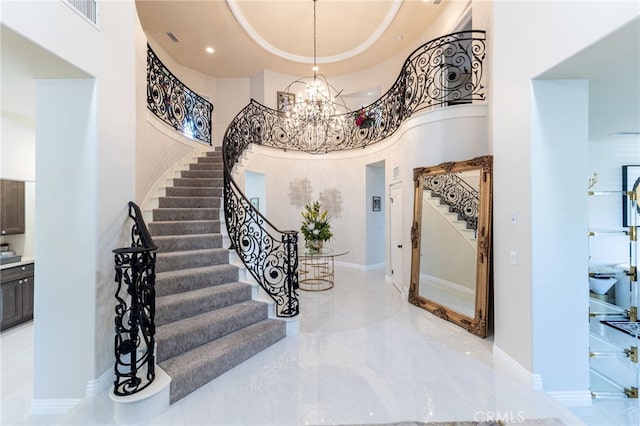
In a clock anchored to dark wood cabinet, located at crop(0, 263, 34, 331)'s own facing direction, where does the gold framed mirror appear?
The gold framed mirror is roughly at 12 o'clock from the dark wood cabinet.

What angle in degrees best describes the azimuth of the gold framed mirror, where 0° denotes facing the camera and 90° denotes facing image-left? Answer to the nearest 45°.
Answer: approximately 45°

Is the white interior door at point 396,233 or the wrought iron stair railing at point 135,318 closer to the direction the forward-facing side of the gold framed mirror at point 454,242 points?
the wrought iron stair railing

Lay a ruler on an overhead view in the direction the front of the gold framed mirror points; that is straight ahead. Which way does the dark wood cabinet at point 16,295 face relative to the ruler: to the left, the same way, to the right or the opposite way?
the opposite way

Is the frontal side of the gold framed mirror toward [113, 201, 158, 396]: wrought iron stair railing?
yes

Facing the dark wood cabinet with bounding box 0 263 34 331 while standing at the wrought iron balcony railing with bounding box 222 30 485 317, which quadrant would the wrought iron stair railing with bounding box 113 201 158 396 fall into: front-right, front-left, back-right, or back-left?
front-left

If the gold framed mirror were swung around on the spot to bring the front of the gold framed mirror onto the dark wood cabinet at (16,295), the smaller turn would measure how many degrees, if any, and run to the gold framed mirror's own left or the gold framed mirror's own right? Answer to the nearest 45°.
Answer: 0° — it already faces it

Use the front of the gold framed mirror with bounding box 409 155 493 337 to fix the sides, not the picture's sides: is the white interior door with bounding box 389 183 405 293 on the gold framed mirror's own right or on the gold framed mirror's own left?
on the gold framed mirror's own right

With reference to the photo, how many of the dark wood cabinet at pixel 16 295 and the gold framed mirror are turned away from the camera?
0

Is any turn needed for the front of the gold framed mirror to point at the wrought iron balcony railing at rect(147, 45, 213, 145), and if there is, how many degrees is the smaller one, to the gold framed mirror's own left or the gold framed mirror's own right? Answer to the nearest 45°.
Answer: approximately 45° to the gold framed mirror's own right

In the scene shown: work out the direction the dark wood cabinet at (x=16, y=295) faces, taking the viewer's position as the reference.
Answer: facing the viewer and to the right of the viewer

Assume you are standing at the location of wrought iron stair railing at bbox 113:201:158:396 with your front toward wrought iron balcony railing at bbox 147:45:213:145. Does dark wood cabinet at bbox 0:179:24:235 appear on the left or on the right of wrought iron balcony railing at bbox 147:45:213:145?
left

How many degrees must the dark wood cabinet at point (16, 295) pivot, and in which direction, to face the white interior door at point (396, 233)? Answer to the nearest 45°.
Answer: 0° — it already faces it
